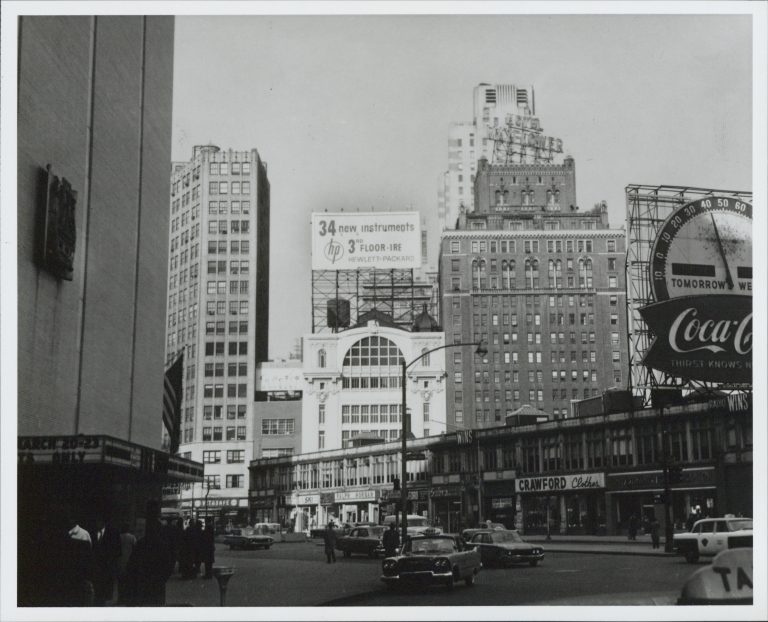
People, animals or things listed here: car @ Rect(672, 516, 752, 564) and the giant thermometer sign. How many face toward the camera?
1

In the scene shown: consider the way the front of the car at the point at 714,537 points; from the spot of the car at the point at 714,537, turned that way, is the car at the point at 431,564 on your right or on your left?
on your left

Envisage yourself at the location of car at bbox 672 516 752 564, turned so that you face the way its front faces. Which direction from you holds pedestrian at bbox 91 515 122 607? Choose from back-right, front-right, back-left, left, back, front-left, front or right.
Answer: front-left

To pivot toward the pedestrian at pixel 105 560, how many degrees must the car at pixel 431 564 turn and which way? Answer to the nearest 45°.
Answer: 0° — it already faces them

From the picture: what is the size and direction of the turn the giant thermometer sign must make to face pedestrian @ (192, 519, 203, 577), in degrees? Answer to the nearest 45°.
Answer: approximately 45° to its right

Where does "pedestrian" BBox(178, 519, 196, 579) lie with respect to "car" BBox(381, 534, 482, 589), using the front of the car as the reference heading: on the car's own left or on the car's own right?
on the car's own right

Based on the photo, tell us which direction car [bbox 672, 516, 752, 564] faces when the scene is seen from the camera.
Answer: facing to the left of the viewer

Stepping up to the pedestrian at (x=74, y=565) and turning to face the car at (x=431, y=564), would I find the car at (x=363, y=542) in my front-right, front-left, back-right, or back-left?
front-left

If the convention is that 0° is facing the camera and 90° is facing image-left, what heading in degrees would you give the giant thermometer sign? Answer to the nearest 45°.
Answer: approximately 0°

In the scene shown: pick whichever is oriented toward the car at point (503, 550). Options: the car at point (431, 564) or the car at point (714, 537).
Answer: the car at point (714, 537)

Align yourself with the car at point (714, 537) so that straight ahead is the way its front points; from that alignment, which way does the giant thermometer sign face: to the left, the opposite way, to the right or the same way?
to the left

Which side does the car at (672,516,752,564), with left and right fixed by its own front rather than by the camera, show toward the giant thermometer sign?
right
